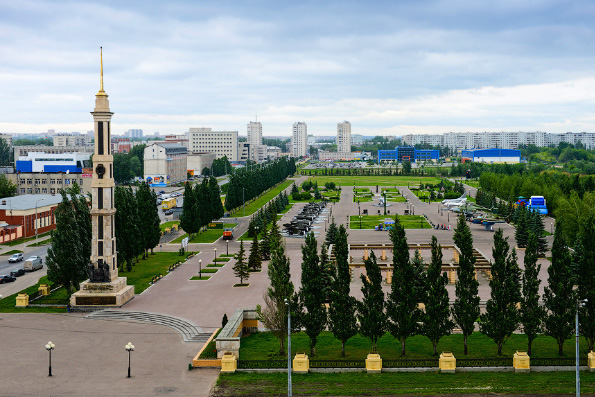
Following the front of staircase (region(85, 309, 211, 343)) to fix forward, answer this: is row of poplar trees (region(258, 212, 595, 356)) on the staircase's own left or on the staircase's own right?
on the staircase's own left

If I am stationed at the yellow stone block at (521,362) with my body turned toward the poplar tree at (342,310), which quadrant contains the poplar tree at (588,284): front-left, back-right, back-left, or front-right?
back-right

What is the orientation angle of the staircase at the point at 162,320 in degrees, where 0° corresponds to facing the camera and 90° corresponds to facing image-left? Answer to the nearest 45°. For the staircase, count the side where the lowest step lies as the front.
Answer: approximately 45°

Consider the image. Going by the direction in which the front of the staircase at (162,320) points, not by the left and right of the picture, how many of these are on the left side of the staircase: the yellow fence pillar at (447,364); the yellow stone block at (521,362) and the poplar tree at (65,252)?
2

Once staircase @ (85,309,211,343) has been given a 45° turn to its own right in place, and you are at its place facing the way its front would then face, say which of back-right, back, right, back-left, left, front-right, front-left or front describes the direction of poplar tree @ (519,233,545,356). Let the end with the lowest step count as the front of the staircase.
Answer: back-left

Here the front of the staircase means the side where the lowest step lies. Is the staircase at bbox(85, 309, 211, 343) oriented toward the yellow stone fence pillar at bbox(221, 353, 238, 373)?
no

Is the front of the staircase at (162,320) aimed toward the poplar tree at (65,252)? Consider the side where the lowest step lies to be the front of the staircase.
no

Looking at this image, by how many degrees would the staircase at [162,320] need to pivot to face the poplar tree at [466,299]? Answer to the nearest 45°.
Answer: approximately 90° to its left

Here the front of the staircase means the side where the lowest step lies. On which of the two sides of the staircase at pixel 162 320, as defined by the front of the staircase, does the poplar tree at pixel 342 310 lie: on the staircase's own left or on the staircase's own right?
on the staircase's own left

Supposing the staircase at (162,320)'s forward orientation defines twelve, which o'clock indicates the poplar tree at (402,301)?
The poplar tree is roughly at 9 o'clock from the staircase.

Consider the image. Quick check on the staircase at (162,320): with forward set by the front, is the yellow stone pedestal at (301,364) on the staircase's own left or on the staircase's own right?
on the staircase's own left

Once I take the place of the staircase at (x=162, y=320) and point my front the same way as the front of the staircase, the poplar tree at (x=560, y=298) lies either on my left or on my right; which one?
on my left

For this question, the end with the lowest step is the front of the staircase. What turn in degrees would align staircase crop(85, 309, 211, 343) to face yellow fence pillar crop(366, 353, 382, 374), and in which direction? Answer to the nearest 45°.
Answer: approximately 90° to its left

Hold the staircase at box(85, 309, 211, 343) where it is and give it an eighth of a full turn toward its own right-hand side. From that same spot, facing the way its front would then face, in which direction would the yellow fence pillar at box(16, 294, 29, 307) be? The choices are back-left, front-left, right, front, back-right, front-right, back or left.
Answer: front-right

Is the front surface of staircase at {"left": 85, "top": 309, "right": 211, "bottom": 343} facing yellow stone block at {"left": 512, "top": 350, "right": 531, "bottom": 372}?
no
